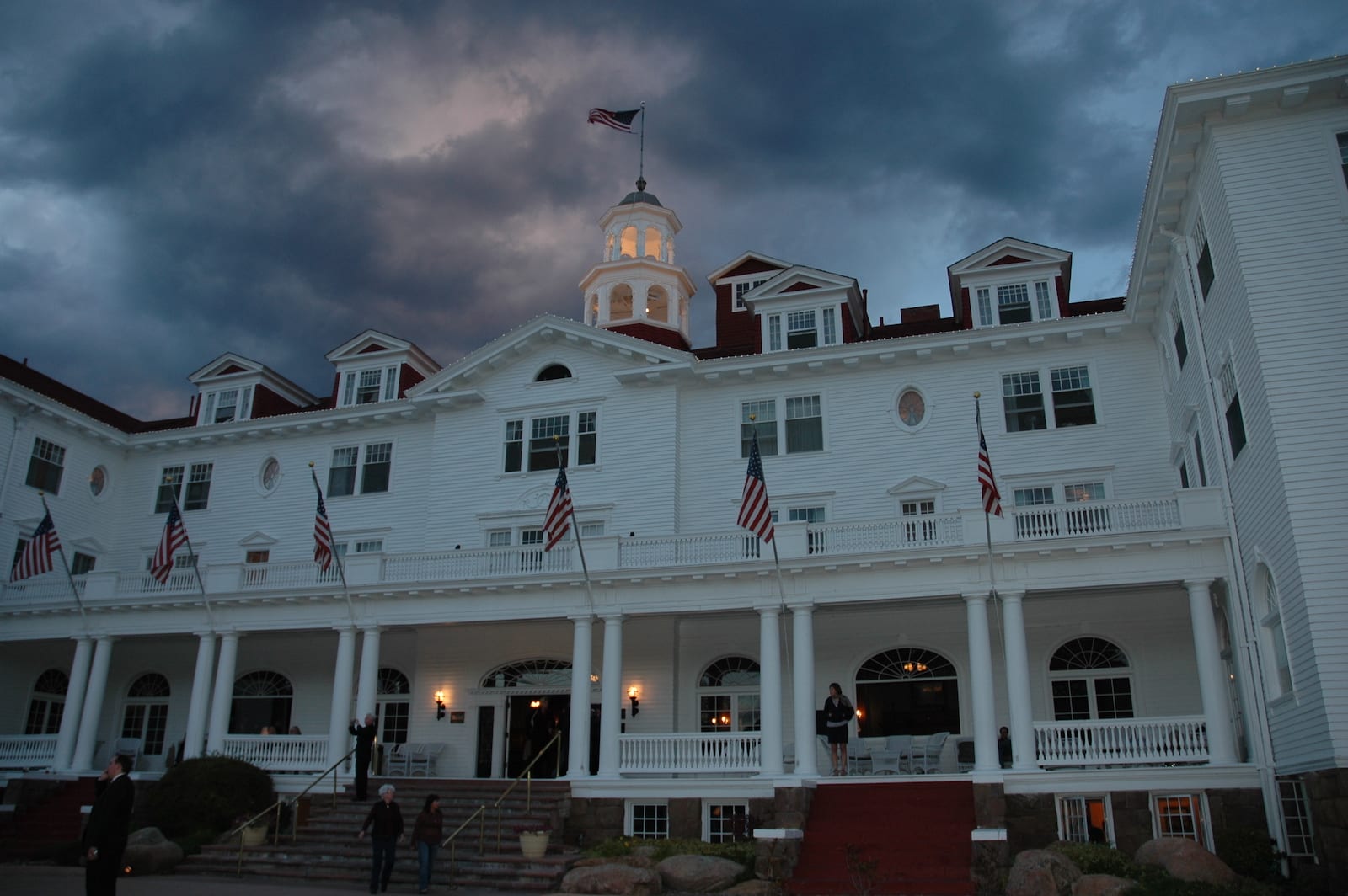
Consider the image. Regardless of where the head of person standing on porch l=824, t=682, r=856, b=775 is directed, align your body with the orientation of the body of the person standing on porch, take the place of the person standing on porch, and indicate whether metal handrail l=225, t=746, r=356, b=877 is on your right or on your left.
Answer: on your right

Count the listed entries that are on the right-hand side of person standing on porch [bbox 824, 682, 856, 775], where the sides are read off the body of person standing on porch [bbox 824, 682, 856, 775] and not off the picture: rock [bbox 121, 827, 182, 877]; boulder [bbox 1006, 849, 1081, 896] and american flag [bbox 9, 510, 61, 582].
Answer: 2

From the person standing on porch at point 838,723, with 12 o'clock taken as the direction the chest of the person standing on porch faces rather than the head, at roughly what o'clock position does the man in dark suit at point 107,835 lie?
The man in dark suit is roughly at 1 o'clock from the person standing on porch.

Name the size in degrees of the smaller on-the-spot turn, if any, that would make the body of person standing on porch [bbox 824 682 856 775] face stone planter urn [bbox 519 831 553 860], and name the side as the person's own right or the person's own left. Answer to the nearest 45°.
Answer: approximately 90° to the person's own right
